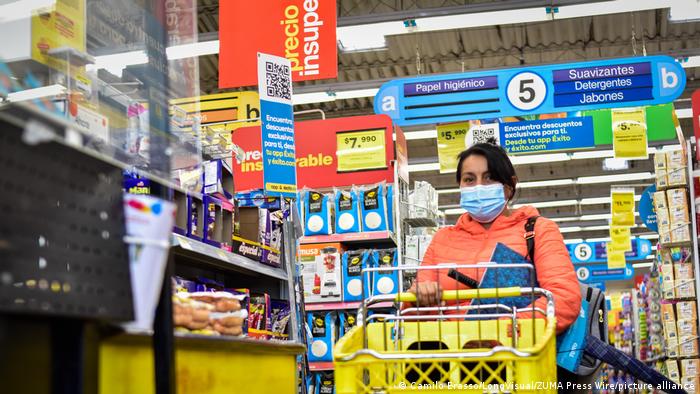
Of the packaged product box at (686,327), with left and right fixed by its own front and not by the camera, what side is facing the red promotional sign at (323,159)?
right

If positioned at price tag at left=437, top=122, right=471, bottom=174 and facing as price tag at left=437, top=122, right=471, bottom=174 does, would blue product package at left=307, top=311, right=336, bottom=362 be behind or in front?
in front

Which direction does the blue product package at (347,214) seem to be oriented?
toward the camera

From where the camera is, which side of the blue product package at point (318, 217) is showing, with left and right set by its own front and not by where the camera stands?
front

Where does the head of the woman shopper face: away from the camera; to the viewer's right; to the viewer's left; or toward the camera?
toward the camera

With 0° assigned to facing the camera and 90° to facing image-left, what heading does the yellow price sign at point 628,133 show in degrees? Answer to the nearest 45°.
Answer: approximately 0°

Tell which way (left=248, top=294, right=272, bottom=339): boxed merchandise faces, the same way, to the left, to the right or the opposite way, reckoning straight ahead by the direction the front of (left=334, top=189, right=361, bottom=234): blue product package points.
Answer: the same way

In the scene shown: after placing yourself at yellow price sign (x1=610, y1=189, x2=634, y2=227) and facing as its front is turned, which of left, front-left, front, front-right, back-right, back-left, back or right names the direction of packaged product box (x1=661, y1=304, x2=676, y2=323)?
front

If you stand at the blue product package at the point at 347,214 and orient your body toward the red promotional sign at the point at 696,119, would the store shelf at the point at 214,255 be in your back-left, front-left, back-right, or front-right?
back-right

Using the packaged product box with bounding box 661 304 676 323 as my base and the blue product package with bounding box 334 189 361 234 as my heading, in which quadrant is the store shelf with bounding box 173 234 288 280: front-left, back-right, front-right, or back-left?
front-left

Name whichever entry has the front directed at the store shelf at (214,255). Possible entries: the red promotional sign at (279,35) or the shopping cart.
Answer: the red promotional sign

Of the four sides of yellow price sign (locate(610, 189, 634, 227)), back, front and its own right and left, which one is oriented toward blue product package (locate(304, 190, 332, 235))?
front
